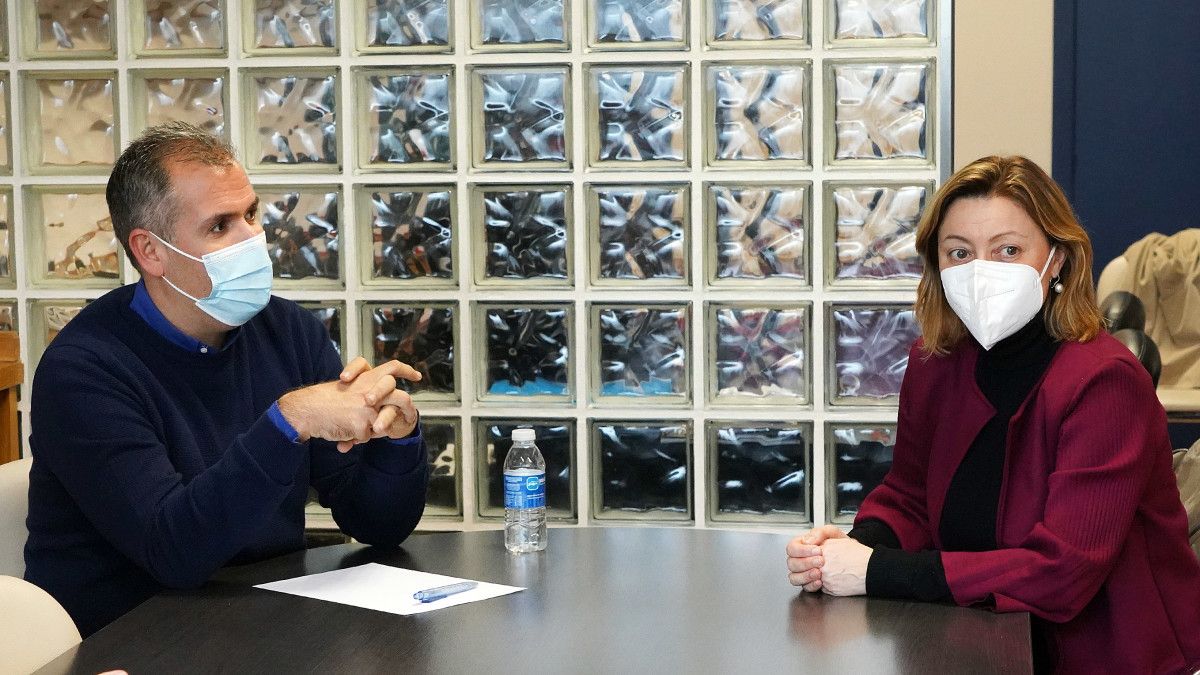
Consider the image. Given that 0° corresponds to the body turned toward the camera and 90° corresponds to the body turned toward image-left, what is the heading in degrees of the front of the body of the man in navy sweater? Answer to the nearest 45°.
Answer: approximately 315°

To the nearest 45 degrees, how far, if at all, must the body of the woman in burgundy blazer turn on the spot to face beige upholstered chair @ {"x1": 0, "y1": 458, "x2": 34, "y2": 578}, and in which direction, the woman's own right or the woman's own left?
approximately 45° to the woman's own right

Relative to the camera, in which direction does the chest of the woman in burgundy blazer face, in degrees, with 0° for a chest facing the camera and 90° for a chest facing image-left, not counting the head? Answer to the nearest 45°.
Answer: approximately 45°

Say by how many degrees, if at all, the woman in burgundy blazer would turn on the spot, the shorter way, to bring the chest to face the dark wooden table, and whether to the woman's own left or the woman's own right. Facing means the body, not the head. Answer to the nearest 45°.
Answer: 0° — they already face it

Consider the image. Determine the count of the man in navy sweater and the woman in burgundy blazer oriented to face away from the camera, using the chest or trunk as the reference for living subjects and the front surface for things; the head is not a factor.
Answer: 0

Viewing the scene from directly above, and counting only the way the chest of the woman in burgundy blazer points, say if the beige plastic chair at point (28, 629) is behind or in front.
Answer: in front

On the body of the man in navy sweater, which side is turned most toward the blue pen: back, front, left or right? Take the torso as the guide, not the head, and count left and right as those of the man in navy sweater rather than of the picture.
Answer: front

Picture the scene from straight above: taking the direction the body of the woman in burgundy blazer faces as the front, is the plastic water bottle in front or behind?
in front
